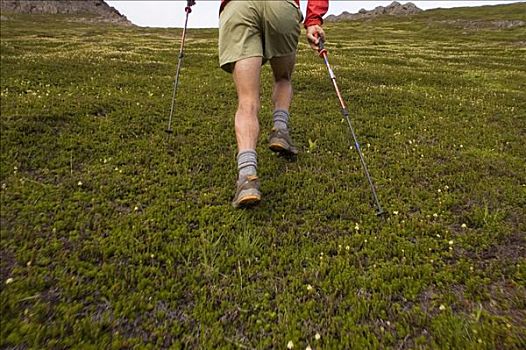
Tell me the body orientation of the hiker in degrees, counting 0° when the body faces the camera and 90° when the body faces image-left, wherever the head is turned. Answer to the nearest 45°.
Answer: approximately 180°
